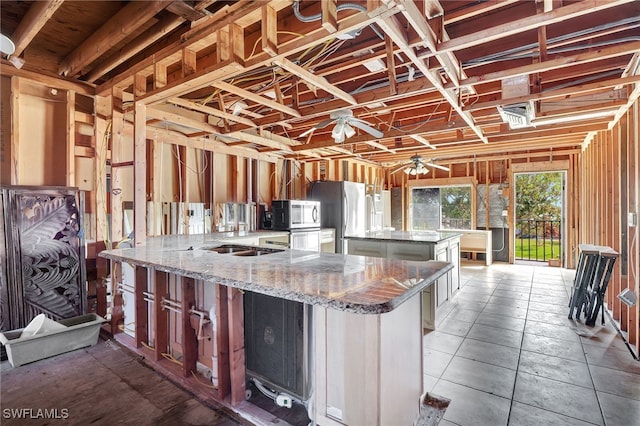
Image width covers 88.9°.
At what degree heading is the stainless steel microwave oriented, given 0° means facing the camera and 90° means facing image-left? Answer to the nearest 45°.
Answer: approximately 315°

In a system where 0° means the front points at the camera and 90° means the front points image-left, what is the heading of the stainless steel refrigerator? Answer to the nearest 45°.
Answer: approximately 315°

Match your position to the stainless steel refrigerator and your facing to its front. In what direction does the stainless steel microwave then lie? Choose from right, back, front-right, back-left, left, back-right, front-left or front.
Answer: right

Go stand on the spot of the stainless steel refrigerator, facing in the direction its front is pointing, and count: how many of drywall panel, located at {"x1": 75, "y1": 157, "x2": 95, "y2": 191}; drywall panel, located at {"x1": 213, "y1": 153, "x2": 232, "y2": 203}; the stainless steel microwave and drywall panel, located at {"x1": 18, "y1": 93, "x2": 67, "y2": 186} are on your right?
4

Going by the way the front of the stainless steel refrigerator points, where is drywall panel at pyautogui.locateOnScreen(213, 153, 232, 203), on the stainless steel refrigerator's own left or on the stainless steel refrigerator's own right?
on the stainless steel refrigerator's own right

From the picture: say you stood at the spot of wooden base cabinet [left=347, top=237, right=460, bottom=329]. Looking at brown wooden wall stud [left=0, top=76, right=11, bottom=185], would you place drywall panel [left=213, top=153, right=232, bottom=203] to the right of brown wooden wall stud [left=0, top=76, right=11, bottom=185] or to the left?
right

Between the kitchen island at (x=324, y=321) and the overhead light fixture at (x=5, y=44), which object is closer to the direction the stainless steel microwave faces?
the kitchen island

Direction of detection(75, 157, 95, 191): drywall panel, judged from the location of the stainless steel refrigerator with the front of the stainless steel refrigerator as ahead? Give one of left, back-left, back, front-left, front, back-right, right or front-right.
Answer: right

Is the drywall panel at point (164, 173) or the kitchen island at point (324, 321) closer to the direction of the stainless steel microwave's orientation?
the kitchen island

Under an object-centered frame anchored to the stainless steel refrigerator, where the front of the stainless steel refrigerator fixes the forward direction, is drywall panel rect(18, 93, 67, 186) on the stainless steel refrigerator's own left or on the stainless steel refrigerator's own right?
on the stainless steel refrigerator's own right
